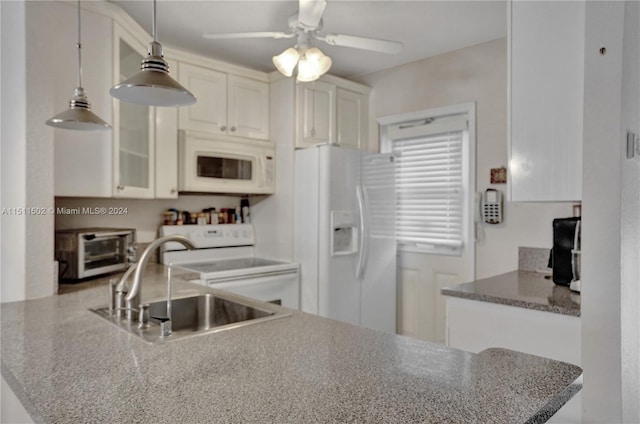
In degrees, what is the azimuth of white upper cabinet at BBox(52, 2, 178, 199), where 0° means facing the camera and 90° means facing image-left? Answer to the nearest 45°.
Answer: approximately 315°

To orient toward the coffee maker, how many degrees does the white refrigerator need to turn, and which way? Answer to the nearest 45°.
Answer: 0° — it already faces it

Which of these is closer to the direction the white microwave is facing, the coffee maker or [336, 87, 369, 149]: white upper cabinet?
the coffee maker

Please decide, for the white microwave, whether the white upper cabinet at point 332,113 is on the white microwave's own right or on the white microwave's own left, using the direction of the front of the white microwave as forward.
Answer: on the white microwave's own left

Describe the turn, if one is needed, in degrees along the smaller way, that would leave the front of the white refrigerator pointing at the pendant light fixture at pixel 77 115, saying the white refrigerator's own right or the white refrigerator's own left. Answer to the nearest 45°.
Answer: approximately 90° to the white refrigerator's own right

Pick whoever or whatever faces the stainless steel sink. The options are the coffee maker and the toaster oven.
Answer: the toaster oven

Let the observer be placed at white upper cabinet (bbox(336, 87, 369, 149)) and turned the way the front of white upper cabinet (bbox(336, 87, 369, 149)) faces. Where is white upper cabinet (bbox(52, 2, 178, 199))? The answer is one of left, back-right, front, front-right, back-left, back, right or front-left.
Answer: right
